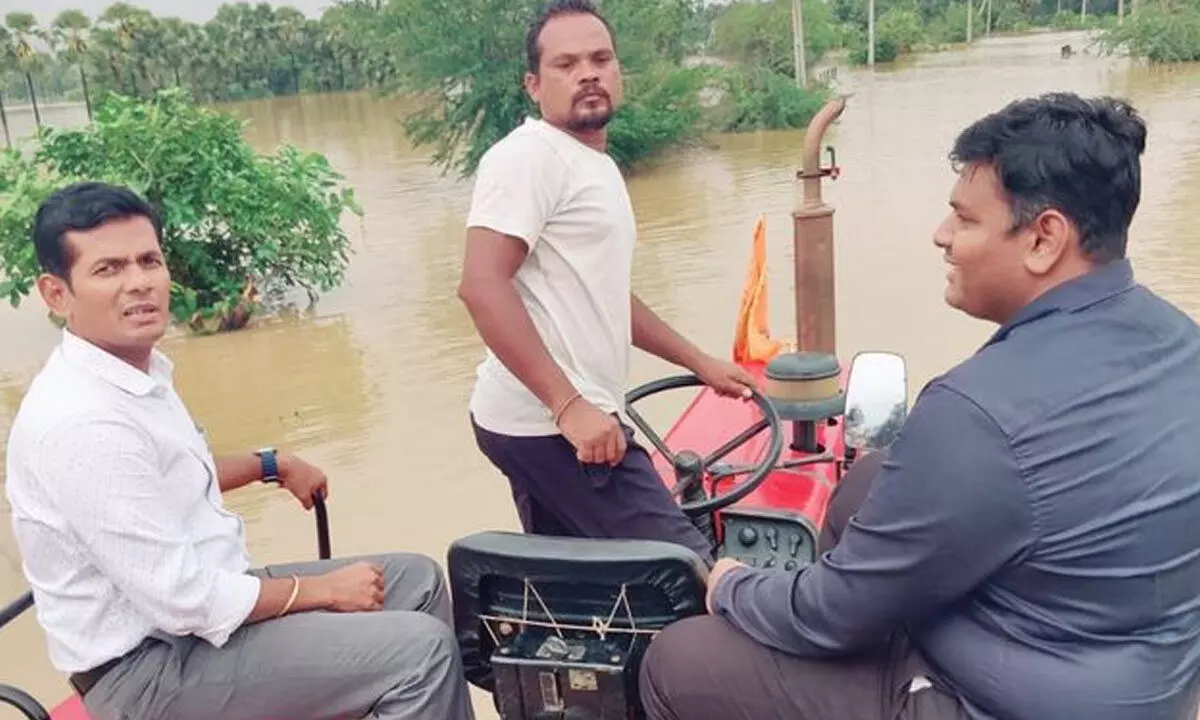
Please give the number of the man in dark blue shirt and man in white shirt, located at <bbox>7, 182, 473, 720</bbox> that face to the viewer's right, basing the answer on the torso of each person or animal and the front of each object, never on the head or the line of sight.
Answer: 1

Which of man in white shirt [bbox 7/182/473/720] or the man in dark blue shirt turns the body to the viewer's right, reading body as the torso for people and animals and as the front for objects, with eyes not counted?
the man in white shirt

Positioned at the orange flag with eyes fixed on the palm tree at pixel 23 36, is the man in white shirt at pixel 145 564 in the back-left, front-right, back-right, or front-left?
back-left

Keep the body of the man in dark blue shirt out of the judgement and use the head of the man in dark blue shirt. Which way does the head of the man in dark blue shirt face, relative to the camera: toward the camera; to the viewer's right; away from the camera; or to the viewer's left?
to the viewer's left

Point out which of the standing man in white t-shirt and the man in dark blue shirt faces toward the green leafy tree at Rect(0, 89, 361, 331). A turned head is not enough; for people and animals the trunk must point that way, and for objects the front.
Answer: the man in dark blue shirt

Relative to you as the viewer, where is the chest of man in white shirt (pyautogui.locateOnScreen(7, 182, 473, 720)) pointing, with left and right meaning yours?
facing to the right of the viewer

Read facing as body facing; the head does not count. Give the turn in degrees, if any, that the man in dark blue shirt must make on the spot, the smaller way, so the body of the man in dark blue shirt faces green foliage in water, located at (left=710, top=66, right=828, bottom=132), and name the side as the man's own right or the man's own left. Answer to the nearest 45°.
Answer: approximately 45° to the man's own right

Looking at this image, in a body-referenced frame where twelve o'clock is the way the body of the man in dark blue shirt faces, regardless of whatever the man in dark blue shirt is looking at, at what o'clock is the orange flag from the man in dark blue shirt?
The orange flag is roughly at 1 o'clock from the man in dark blue shirt.

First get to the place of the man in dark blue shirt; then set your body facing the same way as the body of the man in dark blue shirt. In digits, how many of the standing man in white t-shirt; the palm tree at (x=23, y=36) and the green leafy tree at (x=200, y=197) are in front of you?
3

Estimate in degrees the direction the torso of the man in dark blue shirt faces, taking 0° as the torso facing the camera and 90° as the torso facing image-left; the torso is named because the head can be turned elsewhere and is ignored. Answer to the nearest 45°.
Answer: approximately 135°

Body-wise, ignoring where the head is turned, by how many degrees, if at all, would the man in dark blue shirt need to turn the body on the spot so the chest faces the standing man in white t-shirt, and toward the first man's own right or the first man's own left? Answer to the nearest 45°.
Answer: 0° — they already face them

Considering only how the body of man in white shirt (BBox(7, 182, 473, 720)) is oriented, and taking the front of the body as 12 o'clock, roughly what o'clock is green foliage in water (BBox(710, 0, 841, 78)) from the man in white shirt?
The green foliage in water is roughly at 10 o'clock from the man in white shirt.

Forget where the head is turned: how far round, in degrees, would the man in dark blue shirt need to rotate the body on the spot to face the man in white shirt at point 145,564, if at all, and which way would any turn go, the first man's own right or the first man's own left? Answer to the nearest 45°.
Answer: approximately 45° to the first man's own left

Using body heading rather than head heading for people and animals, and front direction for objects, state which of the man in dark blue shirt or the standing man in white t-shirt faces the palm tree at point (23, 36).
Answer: the man in dark blue shirt
